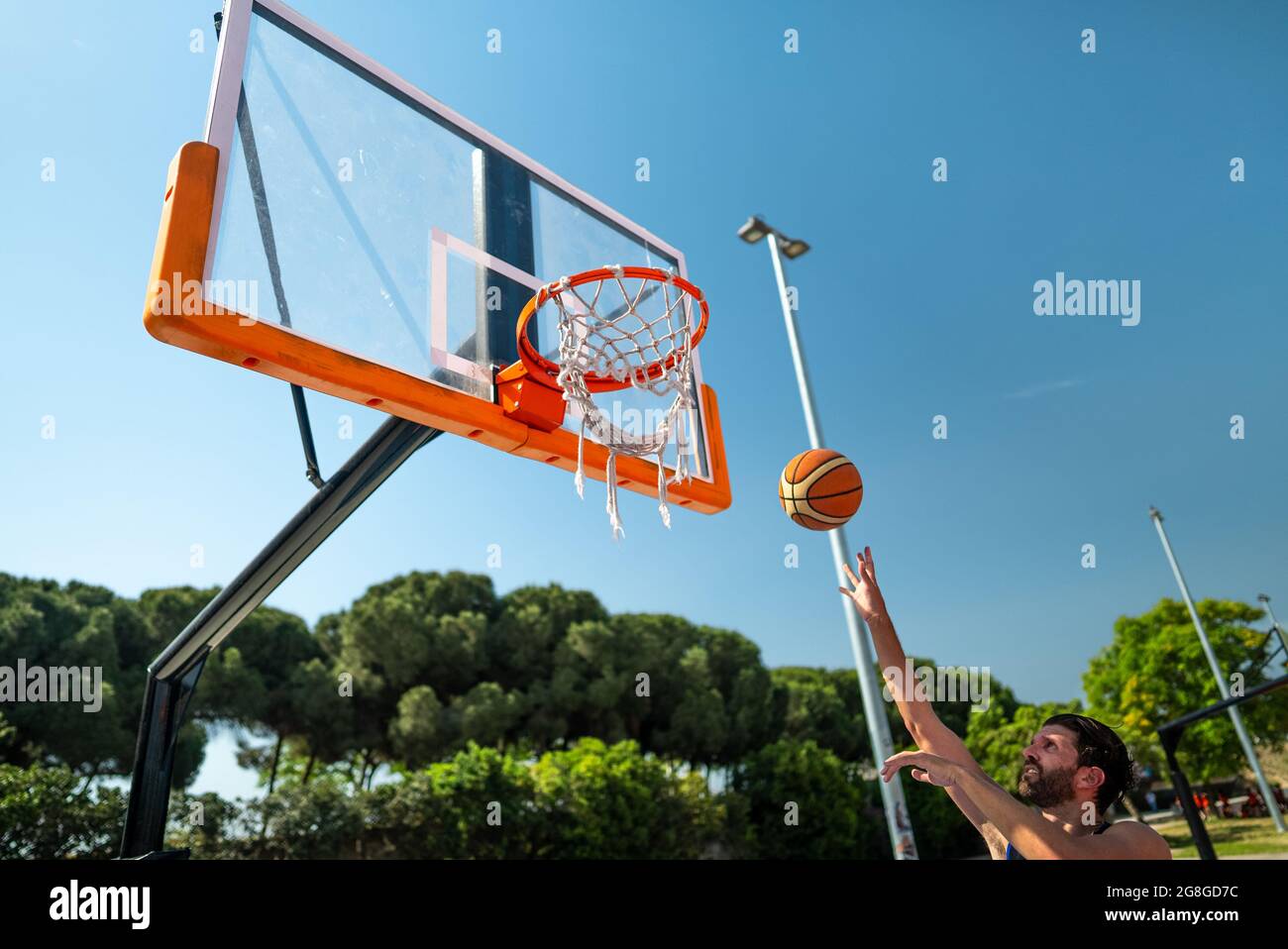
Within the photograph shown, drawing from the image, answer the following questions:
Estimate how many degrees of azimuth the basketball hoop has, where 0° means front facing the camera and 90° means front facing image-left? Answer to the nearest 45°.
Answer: approximately 315°

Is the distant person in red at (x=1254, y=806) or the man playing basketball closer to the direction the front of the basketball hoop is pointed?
the man playing basketball

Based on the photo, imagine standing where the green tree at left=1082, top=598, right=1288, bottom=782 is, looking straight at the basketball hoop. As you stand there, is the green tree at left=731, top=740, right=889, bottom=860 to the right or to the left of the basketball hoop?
right

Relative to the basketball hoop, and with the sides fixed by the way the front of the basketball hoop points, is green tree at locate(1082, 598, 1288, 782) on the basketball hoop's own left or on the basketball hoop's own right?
on the basketball hoop's own left

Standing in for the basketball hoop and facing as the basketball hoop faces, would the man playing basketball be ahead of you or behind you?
ahead

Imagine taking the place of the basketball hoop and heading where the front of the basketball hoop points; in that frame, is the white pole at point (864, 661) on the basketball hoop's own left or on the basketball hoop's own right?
on the basketball hoop's own left

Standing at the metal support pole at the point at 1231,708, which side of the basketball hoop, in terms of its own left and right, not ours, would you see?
left

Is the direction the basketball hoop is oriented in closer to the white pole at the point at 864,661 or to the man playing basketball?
the man playing basketball

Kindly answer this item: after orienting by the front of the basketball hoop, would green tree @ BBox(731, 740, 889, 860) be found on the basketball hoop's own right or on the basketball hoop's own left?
on the basketball hoop's own left
